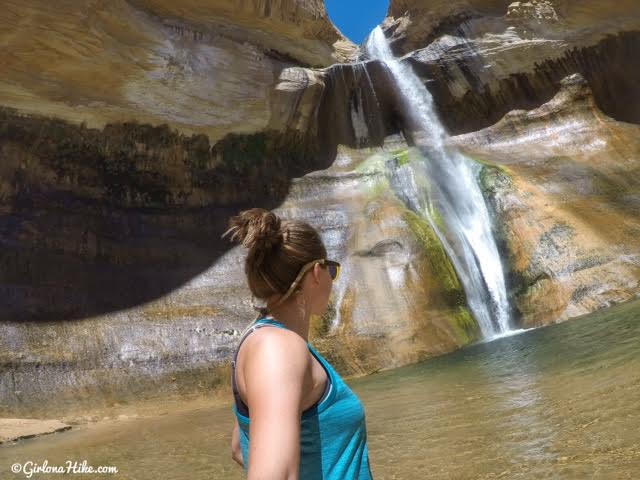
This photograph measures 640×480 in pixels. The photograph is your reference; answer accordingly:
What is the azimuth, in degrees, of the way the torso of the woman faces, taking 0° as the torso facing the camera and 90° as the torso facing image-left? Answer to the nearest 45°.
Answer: approximately 270°

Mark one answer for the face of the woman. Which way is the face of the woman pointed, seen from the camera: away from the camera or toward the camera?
away from the camera
